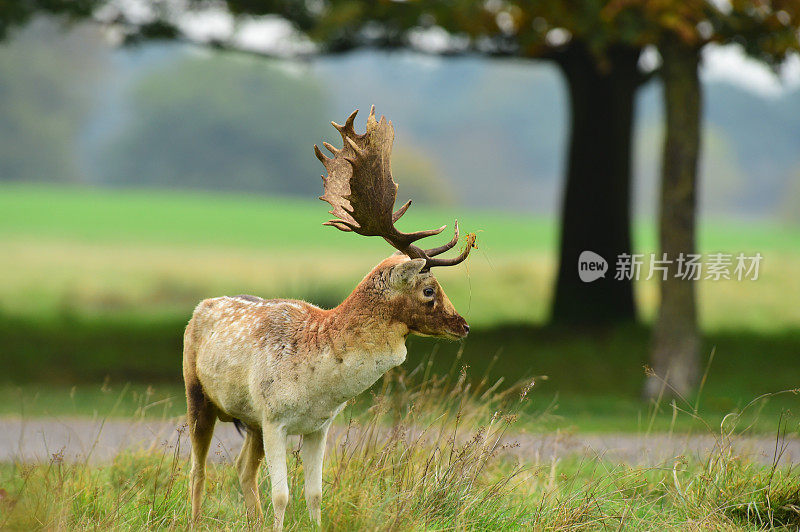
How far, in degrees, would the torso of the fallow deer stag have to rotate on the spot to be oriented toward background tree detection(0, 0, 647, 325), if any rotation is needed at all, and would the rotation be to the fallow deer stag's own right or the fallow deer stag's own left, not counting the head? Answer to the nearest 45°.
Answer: approximately 135° to the fallow deer stag's own left

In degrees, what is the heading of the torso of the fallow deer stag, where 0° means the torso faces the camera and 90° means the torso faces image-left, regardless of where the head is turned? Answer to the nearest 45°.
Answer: approximately 315°

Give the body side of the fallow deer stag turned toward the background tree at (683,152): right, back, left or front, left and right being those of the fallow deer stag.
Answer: left

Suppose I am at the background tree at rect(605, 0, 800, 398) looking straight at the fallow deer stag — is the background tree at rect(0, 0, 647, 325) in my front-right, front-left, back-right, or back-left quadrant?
back-right
